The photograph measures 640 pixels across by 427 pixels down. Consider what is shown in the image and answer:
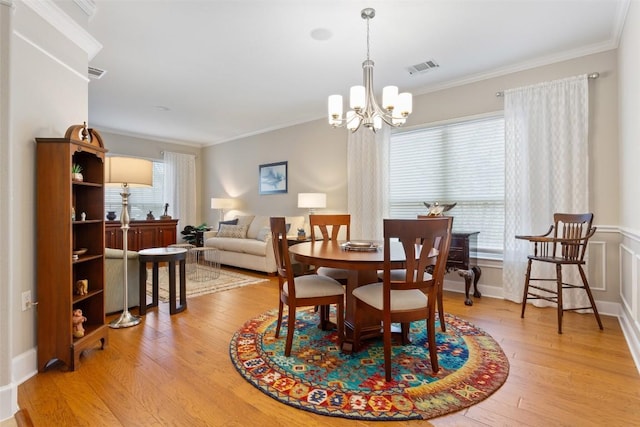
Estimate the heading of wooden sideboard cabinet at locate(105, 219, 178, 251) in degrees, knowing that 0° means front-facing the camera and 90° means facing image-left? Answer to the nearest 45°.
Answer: approximately 315°

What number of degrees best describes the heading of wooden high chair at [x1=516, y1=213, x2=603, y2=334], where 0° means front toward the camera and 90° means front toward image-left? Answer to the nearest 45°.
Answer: approximately 45°

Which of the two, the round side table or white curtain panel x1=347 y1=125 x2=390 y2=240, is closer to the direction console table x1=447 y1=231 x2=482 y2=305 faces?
the round side table

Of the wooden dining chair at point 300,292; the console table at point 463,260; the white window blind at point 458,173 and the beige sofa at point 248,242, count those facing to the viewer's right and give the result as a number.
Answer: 1

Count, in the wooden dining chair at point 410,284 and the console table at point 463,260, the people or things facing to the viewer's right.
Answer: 0

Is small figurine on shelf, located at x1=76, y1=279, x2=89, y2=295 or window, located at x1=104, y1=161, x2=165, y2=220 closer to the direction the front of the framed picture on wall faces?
the small figurine on shelf

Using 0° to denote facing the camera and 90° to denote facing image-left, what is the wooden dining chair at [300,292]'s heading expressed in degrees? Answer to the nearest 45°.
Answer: approximately 270°

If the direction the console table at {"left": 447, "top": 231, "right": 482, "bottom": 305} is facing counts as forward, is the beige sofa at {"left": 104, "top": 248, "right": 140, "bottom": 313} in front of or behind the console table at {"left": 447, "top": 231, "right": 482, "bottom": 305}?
in front

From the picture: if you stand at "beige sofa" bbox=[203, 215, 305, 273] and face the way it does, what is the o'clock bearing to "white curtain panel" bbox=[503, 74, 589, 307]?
The white curtain panel is roughly at 9 o'clock from the beige sofa.

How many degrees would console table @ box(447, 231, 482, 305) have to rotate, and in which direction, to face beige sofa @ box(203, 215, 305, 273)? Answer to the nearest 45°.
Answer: approximately 45° to its right

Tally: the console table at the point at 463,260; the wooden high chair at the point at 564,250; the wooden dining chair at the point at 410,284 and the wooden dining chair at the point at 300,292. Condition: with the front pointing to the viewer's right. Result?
1
